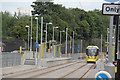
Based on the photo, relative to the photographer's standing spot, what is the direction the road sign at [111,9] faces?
facing the viewer
